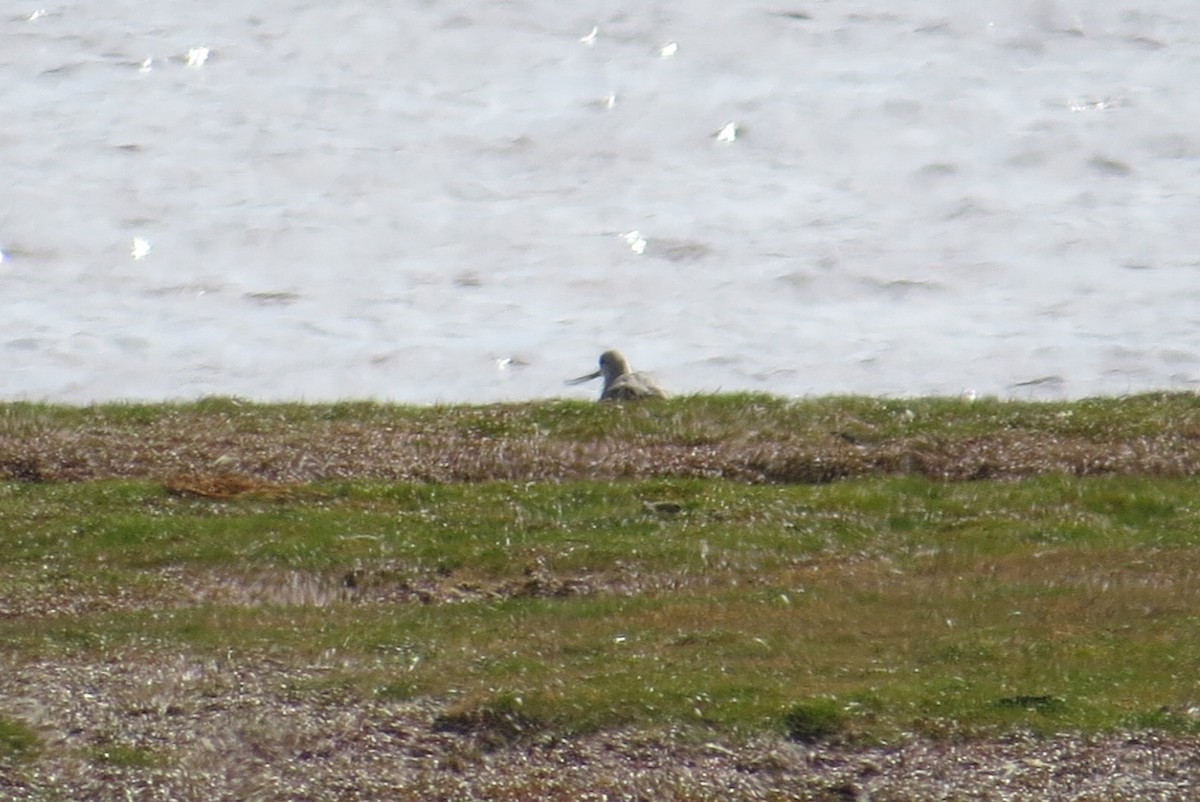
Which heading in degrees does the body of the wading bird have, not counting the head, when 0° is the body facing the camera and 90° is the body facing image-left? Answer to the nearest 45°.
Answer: approximately 90°
